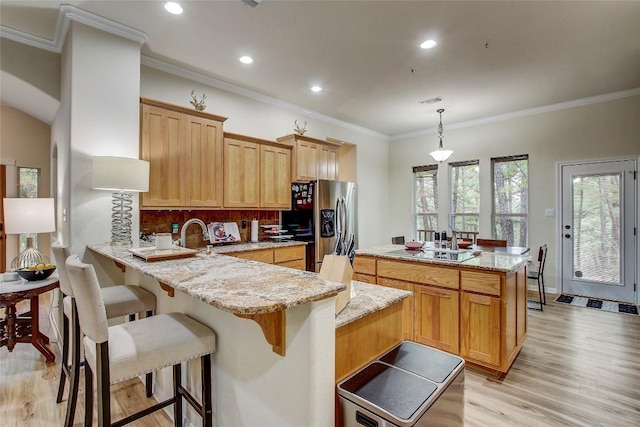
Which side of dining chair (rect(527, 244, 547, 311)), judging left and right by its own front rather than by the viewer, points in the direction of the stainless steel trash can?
left

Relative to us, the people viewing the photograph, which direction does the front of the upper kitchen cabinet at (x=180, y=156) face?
facing the viewer and to the right of the viewer

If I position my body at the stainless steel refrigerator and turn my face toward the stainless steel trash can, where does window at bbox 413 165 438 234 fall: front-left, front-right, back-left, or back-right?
back-left

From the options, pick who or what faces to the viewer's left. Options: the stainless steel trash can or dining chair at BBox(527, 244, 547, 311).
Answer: the dining chair

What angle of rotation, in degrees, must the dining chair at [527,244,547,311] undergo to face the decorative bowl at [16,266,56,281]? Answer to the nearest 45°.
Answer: approximately 45° to its left

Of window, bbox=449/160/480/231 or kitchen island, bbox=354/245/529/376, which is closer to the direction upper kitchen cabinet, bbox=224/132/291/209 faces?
the kitchen island

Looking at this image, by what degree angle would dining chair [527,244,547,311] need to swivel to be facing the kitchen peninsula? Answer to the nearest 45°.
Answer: approximately 90° to its left

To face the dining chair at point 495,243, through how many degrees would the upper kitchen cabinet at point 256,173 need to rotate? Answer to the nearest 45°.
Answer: approximately 45° to its left

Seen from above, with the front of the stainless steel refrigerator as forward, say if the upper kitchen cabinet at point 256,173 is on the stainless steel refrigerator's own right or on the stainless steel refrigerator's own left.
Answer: on the stainless steel refrigerator's own right

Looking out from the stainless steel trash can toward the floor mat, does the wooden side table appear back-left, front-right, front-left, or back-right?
back-left

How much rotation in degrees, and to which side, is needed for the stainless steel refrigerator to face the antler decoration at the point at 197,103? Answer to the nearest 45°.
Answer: approximately 90° to its right

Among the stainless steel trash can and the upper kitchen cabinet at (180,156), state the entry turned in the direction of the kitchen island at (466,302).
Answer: the upper kitchen cabinet
